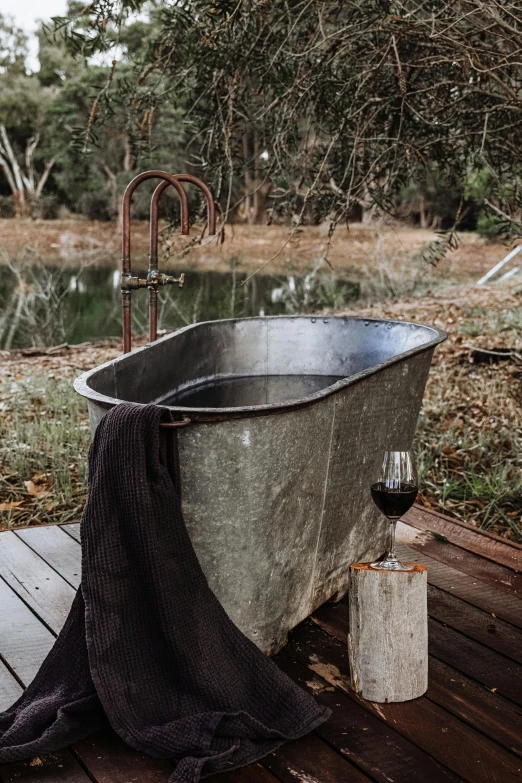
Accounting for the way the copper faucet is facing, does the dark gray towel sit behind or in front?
in front

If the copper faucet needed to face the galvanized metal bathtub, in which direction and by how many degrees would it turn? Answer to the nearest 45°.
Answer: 0° — it already faces it

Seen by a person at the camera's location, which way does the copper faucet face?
facing the viewer and to the right of the viewer

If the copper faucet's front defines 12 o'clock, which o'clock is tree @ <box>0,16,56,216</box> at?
The tree is roughly at 7 o'clock from the copper faucet.

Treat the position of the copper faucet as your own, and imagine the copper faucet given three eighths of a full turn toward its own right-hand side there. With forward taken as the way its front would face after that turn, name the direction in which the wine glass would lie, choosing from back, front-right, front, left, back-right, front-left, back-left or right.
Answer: back-left

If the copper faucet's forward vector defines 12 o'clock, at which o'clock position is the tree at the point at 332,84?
The tree is roughly at 9 o'clock from the copper faucet.

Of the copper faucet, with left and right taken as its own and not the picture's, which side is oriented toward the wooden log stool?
front

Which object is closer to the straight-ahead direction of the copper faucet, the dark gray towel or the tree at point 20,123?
the dark gray towel
